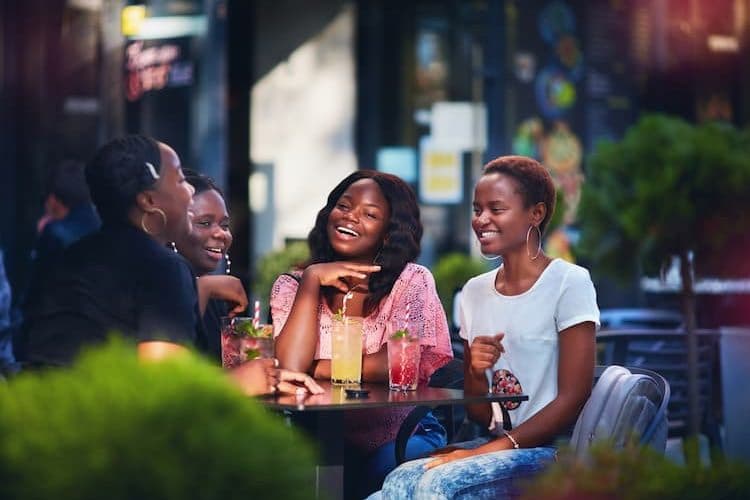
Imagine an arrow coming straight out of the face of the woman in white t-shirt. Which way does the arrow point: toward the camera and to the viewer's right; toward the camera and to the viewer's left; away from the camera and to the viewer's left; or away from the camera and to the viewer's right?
toward the camera and to the viewer's left

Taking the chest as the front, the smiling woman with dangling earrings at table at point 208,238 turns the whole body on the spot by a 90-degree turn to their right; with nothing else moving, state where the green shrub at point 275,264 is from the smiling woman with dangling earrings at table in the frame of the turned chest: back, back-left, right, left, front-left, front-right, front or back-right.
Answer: back-right

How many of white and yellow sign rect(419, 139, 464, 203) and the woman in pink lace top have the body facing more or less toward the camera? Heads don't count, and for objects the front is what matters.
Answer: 2

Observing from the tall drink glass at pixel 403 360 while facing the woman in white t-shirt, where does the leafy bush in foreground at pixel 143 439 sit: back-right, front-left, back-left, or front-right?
back-right

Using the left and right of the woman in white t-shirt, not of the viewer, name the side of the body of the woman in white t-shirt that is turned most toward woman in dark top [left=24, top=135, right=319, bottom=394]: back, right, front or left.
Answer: front

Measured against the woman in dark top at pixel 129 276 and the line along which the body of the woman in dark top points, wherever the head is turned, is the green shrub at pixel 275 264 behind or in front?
in front

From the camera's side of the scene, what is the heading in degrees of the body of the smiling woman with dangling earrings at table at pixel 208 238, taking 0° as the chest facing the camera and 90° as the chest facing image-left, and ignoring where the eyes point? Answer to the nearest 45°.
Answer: approximately 315°

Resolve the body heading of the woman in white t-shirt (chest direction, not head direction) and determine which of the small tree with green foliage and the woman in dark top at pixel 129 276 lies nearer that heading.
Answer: the woman in dark top

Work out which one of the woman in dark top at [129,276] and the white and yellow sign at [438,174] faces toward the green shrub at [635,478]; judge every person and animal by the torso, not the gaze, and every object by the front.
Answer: the white and yellow sign

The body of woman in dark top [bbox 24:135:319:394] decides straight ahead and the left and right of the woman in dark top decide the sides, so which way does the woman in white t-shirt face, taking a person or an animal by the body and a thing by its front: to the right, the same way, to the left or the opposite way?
the opposite way

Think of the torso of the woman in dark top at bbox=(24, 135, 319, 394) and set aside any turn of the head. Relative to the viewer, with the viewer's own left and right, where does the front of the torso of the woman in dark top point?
facing away from the viewer and to the right of the viewer

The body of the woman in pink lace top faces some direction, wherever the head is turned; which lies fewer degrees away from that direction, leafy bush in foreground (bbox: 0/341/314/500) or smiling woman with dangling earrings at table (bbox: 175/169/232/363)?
the leafy bush in foreground

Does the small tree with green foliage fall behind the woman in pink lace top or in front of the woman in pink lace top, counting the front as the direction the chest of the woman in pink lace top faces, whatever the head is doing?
behind

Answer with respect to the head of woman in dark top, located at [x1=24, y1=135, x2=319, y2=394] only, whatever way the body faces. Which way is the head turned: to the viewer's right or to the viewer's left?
to the viewer's right
